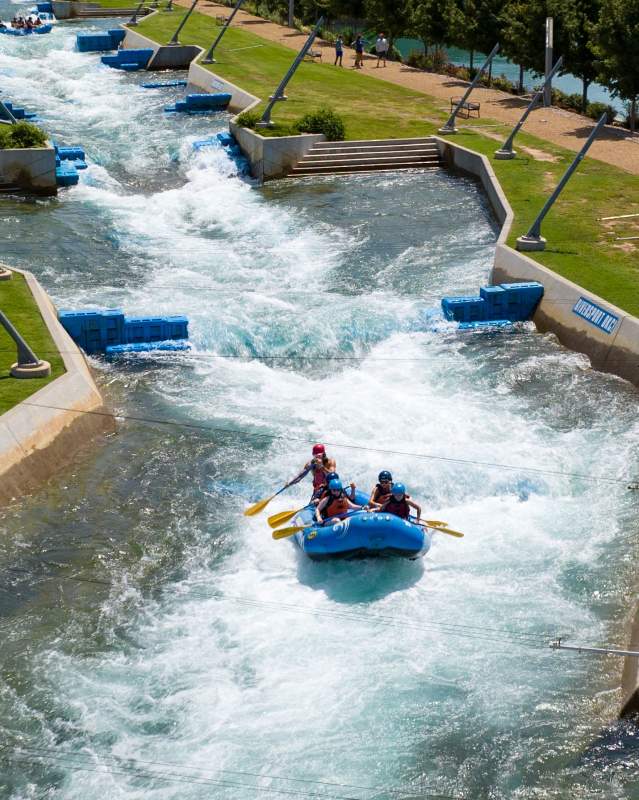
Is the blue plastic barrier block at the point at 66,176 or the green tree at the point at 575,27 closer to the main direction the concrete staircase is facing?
the blue plastic barrier block

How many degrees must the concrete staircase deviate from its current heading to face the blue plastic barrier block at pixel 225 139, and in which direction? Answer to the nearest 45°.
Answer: approximately 90° to its right

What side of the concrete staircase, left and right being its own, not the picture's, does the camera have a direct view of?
front

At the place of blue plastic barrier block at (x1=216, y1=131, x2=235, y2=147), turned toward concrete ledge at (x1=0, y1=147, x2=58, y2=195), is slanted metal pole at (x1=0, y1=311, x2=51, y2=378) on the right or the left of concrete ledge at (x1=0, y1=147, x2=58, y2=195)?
left

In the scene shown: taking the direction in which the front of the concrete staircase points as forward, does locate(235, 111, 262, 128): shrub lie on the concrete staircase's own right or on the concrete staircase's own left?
on the concrete staircase's own right

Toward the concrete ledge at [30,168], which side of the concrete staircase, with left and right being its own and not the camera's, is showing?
right

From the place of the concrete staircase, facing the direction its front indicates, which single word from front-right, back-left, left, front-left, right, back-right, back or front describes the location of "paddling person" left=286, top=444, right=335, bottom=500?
front

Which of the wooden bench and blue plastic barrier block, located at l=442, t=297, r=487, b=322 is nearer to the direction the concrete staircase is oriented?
the blue plastic barrier block

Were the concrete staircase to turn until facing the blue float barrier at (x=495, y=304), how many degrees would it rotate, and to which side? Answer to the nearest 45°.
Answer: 0° — it already faces it

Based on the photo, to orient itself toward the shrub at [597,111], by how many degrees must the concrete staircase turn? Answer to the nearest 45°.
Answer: approximately 135° to its left

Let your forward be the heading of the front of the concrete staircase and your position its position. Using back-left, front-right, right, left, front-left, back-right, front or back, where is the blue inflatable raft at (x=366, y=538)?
front

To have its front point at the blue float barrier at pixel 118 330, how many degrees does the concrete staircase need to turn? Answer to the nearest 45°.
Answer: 0° — it already faces it

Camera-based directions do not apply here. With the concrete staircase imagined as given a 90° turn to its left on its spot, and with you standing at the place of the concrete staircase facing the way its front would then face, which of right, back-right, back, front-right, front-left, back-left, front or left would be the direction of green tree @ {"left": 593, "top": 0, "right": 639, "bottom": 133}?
front

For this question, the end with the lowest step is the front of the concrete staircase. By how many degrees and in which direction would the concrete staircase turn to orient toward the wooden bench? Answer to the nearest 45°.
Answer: approximately 135° to its left

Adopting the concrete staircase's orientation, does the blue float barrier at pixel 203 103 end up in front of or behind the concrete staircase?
behind
